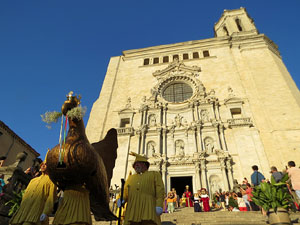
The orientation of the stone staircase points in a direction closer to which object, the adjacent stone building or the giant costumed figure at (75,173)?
the giant costumed figure

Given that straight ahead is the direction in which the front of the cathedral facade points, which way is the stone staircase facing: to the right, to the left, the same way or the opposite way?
the same way

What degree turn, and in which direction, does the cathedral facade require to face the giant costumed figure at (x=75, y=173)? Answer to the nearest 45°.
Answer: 0° — it already faces it

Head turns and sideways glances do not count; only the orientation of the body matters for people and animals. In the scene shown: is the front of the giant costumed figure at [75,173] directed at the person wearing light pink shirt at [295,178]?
no

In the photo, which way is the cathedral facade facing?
toward the camera

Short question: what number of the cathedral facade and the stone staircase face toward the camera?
2

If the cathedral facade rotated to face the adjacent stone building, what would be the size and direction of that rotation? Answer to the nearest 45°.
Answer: approximately 90° to its right

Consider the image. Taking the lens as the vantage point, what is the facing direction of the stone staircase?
facing the viewer
